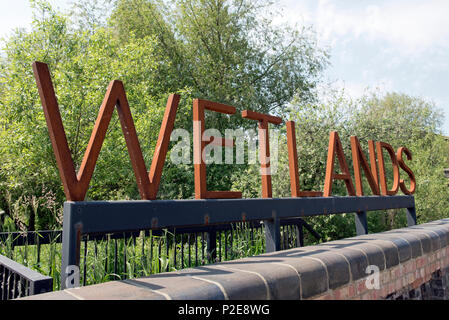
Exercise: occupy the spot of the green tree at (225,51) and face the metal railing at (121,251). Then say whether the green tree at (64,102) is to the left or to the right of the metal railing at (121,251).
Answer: right

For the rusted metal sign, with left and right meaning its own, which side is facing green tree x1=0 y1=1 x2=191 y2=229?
back

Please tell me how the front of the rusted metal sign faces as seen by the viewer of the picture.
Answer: facing the viewer and to the right of the viewer

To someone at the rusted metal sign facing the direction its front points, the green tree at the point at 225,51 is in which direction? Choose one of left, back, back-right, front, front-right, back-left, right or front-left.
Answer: back-left
